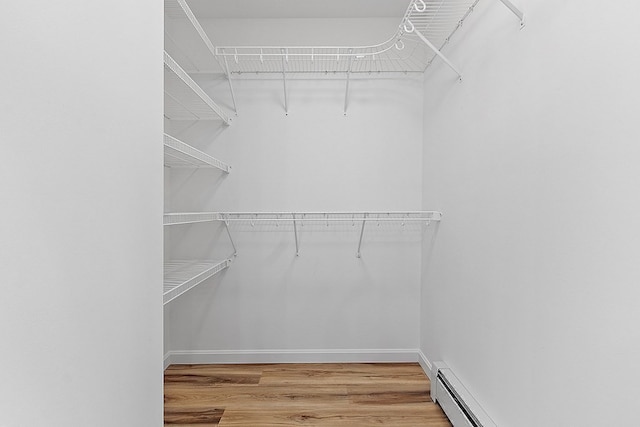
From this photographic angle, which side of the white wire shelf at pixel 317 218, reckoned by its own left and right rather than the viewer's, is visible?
front

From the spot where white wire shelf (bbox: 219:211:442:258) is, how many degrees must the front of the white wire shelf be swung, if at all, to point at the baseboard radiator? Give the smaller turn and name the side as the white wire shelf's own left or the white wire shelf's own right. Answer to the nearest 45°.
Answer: approximately 45° to the white wire shelf's own left
